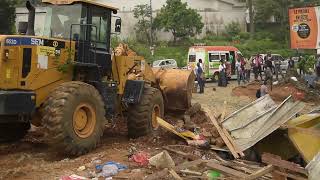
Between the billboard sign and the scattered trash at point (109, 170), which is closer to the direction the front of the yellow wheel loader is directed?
the billboard sign

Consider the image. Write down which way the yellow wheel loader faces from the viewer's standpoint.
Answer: facing away from the viewer and to the right of the viewer

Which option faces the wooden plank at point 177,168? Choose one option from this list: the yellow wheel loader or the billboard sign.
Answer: the billboard sign

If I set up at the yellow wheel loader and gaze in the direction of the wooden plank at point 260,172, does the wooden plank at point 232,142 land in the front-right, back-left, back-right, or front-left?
front-left

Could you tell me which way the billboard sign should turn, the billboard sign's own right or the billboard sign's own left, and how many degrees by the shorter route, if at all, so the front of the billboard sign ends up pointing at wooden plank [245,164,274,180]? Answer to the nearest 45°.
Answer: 0° — it already faces it

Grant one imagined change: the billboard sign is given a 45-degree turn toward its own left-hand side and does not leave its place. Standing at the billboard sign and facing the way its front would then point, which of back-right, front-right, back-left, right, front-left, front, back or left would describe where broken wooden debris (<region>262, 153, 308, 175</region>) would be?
front-right

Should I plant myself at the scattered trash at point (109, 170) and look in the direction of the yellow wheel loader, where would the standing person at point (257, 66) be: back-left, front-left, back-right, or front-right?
front-right

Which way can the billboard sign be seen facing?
toward the camera

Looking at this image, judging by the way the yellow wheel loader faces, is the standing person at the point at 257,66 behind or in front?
in front

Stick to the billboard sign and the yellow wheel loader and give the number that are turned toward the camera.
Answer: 1

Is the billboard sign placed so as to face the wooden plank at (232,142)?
yes

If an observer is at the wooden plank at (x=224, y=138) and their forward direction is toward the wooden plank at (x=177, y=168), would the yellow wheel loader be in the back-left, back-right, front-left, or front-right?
front-right
